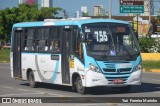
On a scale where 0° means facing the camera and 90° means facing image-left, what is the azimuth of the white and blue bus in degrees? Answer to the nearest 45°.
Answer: approximately 315°
